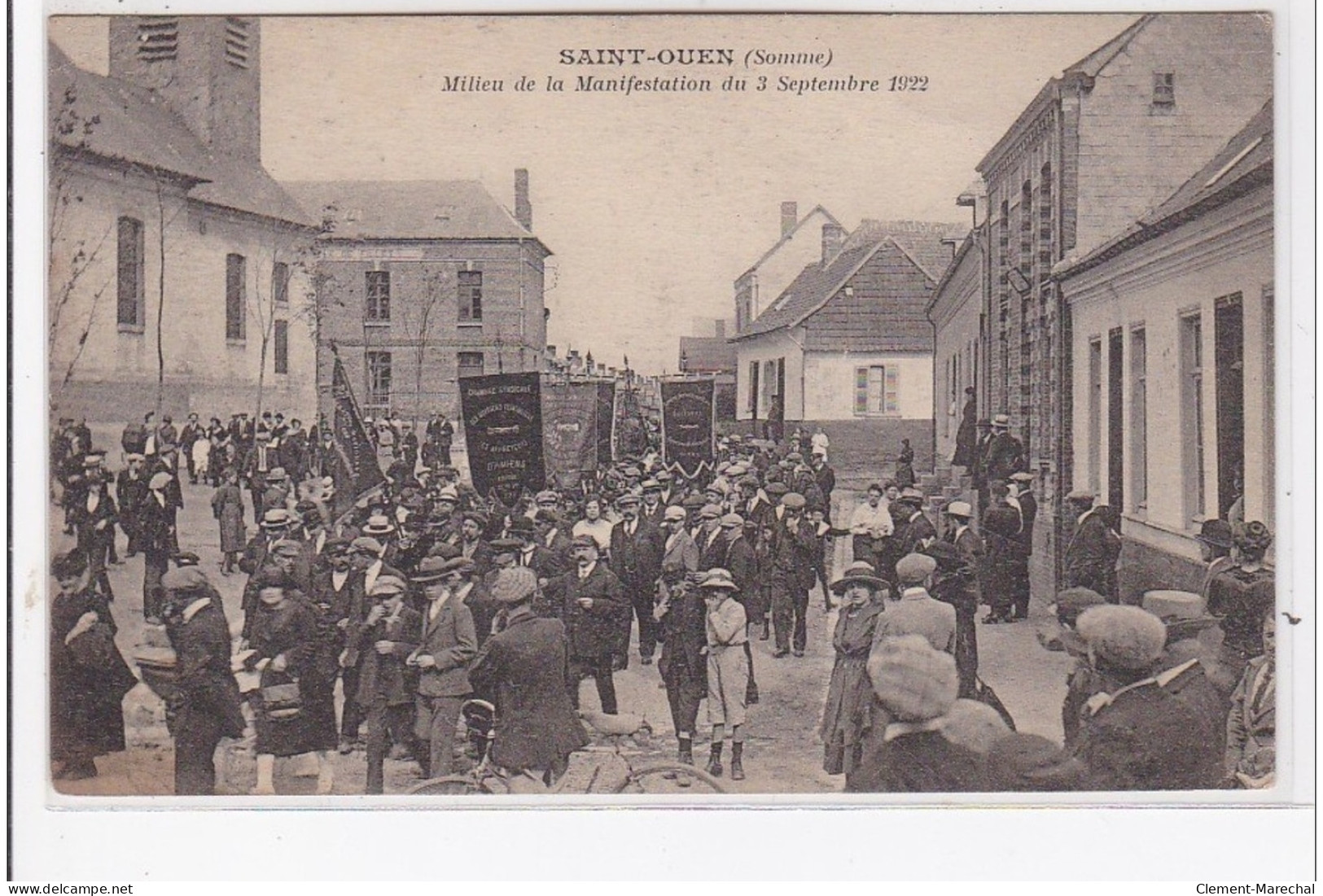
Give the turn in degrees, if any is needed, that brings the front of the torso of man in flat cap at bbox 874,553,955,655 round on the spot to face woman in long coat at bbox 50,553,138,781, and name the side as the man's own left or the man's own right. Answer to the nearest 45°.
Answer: approximately 90° to the man's own left

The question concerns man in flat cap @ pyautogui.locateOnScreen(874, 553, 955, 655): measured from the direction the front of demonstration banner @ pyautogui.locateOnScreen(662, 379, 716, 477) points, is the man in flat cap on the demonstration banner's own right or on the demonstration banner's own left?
on the demonstration banner's own left

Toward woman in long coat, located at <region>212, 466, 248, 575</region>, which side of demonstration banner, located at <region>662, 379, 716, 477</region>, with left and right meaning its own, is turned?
right

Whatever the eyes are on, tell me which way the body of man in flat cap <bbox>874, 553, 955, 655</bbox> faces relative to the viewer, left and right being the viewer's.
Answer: facing away from the viewer

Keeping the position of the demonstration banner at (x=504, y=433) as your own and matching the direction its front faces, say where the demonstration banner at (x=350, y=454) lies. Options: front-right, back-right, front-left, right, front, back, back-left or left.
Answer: right

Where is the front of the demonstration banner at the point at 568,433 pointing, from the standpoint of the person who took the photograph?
facing the viewer

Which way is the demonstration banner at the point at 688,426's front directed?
toward the camera

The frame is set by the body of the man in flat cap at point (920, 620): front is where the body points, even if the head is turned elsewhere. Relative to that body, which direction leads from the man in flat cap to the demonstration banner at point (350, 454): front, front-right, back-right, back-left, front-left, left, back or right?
left

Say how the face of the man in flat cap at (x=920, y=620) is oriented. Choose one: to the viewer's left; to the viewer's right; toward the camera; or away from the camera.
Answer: away from the camera
